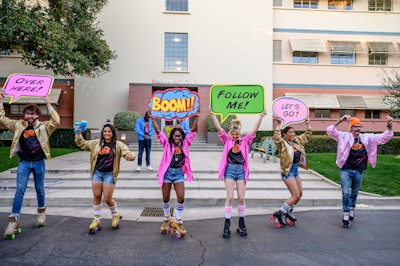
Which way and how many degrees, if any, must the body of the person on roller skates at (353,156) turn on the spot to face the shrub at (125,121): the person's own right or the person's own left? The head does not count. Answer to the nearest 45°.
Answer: approximately 135° to the person's own right

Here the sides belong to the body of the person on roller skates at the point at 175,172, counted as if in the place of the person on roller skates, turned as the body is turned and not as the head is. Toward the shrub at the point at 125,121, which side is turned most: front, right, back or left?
back

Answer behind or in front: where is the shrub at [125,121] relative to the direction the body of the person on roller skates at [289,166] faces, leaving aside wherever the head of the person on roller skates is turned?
behind

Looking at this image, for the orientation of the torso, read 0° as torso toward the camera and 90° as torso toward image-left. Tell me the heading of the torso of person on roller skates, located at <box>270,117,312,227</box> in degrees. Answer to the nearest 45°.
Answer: approximately 315°

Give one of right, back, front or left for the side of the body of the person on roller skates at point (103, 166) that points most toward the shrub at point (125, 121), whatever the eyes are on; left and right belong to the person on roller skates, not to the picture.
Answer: back

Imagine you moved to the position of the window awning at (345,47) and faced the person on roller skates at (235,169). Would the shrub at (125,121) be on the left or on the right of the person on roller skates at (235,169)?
right
